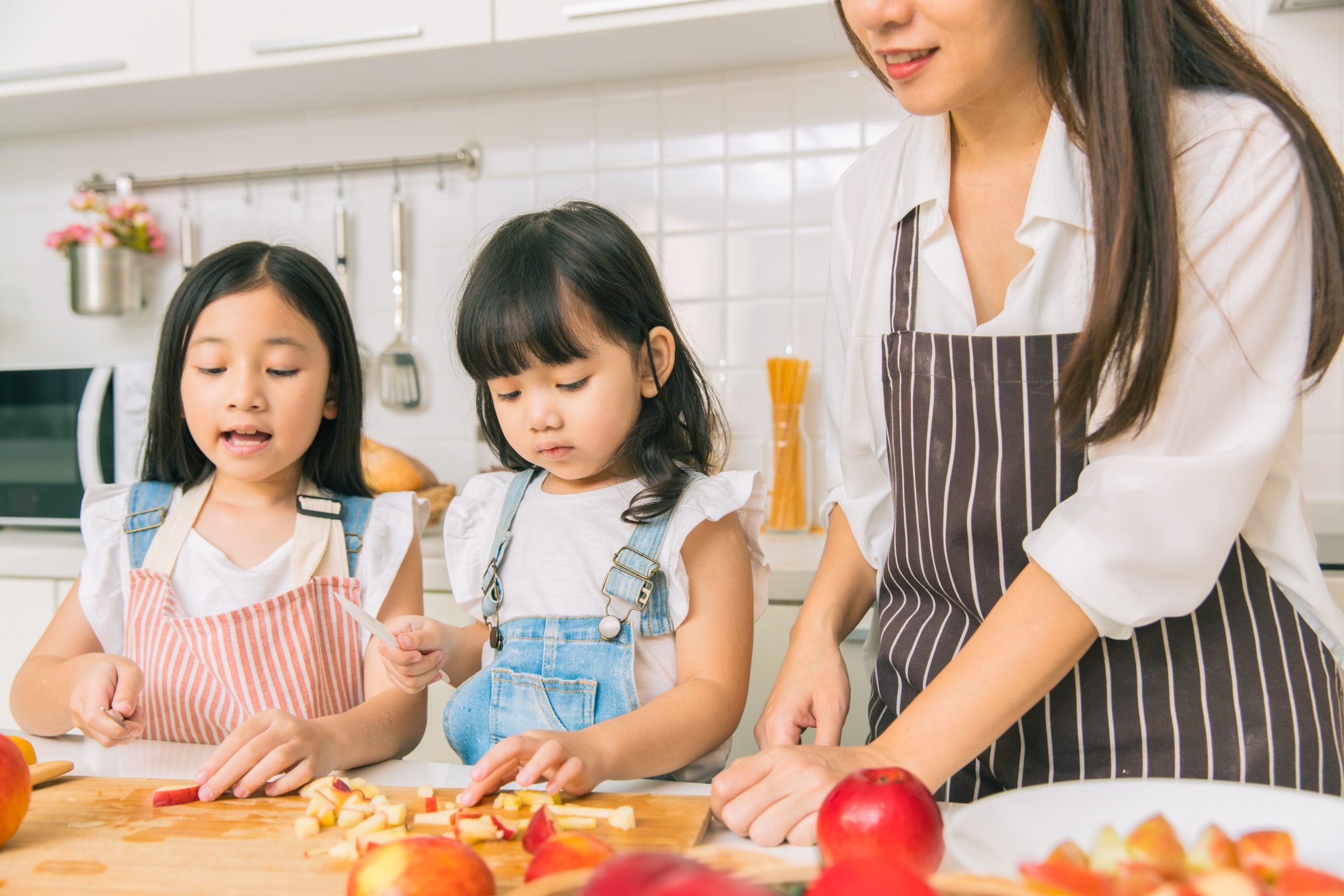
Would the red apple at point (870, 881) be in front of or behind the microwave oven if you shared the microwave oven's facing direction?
in front

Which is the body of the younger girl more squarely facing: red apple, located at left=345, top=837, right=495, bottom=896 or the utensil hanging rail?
the red apple

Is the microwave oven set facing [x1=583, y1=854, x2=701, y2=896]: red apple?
yes

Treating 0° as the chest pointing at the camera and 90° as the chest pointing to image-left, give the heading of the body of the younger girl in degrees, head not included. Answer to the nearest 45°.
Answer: approximately 45°

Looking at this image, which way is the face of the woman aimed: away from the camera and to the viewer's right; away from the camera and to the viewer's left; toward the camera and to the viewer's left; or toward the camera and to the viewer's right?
toward the camera and to the viewer's left

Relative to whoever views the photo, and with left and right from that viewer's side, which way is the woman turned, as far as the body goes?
facing the viewer and to the left of the viewer

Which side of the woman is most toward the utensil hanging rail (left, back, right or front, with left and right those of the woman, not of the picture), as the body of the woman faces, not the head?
right

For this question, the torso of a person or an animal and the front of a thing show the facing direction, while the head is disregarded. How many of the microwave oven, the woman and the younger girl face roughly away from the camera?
0

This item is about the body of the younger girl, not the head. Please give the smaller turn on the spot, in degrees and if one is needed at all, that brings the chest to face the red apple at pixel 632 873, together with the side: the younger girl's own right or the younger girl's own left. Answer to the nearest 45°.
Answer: approximately 45° to the younger girl's own left

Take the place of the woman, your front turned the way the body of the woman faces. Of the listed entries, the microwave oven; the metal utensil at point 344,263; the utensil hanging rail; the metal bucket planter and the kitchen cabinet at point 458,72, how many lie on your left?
0

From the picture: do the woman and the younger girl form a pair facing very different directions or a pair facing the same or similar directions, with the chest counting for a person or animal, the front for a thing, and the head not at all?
same or similar directions

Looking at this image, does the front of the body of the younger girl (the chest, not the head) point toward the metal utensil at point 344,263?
no

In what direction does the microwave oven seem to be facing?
toward the camera

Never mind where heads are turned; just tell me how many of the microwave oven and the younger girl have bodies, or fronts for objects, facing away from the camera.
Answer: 0
